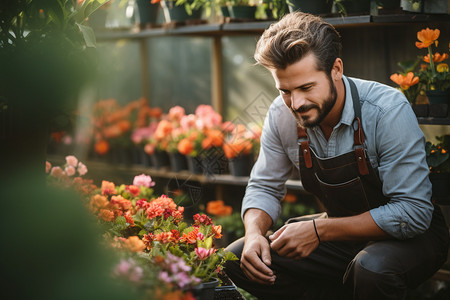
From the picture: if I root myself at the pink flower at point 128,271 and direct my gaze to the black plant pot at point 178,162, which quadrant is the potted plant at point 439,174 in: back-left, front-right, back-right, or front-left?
front-right

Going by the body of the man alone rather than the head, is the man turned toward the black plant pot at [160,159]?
no

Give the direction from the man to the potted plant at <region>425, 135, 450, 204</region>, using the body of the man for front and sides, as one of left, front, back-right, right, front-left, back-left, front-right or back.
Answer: back

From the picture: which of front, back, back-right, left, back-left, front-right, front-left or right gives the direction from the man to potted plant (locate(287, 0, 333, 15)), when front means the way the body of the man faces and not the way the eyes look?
back-right

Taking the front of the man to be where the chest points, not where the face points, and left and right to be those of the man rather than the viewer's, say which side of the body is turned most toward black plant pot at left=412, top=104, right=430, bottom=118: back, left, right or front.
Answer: back

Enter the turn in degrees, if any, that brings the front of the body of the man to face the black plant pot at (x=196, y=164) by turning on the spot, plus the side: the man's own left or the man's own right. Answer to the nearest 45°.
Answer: approximately 90° to the man's own right

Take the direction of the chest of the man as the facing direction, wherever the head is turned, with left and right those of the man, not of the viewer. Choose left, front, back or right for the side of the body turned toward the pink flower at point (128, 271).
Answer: front

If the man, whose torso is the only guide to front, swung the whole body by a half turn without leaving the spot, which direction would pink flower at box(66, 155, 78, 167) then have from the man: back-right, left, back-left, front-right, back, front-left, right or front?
back-left

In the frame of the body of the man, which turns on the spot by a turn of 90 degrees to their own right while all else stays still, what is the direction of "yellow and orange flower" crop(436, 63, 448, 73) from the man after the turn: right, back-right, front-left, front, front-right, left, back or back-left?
right

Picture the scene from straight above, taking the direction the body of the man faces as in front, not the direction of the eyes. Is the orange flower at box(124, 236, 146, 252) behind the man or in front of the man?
in front

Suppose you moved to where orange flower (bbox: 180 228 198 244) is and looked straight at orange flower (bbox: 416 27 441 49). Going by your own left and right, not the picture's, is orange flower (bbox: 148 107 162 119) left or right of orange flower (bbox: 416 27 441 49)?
left

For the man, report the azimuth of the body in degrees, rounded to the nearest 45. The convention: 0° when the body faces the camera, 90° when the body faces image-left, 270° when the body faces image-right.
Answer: approximately 45°

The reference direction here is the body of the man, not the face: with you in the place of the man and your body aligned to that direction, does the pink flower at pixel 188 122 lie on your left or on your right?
on your right

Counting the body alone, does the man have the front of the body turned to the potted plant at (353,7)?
no

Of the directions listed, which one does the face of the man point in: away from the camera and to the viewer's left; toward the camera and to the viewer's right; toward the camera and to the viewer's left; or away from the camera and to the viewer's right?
toward the camera and to the viewer's left

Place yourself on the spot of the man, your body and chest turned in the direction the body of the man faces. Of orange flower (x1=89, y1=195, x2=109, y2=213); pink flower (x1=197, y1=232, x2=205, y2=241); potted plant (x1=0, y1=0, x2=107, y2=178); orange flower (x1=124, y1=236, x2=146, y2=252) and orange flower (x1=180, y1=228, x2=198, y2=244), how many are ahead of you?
5

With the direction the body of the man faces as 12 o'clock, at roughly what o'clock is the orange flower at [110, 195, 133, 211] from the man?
The orange flower is roughly at 1 o'clock from the man.

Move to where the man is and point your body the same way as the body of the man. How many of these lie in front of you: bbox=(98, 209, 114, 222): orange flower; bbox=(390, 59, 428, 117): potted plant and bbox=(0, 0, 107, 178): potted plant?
2

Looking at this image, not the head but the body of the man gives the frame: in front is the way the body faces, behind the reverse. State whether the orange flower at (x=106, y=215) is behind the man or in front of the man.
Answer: in front

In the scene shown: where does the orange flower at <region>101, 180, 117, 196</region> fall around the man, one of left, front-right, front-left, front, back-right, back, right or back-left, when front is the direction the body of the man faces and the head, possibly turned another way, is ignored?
front-right
